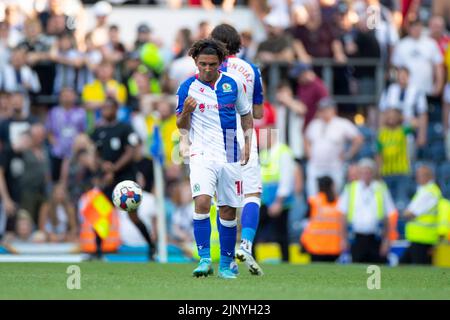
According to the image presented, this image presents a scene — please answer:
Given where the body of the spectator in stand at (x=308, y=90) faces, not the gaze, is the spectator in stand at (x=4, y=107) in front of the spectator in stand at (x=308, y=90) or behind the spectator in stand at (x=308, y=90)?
in front

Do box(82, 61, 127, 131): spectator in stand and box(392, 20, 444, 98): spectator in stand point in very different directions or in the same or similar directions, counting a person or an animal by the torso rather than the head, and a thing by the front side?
same or similar directions

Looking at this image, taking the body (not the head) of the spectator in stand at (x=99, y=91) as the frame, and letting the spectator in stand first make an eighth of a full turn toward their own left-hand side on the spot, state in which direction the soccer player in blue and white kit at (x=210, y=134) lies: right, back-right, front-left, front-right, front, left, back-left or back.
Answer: front-right

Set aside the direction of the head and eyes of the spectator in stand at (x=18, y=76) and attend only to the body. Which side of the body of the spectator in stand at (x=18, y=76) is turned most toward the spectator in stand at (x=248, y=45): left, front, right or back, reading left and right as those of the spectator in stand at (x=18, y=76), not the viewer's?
left

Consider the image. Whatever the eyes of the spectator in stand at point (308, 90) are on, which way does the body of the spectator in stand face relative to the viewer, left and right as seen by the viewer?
facing the viewer and to the left of the viewer

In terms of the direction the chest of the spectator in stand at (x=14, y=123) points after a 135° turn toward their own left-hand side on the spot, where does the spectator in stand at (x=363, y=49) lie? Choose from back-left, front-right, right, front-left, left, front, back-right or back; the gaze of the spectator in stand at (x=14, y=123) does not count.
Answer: front-right

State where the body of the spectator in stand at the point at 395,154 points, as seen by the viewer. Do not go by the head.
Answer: toward the camera

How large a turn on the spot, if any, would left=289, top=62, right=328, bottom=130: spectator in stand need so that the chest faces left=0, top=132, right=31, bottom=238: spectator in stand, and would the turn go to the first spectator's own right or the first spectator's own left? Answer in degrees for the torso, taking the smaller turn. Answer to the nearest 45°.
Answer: approximately 45° to the first spectator's own right

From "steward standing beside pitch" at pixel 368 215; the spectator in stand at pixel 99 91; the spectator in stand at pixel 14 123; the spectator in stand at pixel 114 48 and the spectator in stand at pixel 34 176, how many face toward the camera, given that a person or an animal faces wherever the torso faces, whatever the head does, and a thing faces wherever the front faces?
5

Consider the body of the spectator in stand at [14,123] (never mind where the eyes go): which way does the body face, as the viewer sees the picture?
toward the camera

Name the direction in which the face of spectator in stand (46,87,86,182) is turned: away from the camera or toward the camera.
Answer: toward the camera
